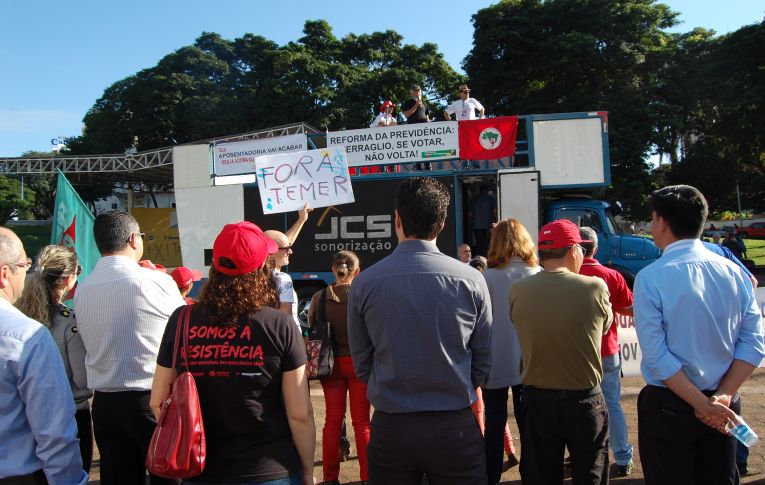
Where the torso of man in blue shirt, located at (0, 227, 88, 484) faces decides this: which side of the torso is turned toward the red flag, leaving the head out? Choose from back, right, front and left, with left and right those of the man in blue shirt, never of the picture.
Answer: front

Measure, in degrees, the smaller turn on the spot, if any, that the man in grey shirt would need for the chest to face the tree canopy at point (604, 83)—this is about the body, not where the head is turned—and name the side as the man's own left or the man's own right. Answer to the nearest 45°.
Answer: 0° — they already face it

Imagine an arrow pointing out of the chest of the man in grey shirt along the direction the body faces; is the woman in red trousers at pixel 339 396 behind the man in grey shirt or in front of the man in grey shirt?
in front

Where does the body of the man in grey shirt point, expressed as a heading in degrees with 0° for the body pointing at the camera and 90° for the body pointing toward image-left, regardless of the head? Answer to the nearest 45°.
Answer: approximately 180°

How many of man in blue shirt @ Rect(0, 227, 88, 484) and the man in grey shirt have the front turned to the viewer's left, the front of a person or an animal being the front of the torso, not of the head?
0

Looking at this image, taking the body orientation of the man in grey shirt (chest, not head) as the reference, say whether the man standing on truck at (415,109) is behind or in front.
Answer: in front

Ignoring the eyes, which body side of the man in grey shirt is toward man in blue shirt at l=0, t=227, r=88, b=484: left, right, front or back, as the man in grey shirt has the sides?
left

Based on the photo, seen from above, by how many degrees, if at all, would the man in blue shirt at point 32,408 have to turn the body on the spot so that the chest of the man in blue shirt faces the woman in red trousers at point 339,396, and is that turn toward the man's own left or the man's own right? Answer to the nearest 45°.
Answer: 0° — they already face them

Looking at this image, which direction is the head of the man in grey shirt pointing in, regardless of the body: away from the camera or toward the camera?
away from the camera

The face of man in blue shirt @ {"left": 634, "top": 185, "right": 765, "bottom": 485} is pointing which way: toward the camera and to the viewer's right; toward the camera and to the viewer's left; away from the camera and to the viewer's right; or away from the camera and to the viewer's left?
away from the camera and to the viewer's left

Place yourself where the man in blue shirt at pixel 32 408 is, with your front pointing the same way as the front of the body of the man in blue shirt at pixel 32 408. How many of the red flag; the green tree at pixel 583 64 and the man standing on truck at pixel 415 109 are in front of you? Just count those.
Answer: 3

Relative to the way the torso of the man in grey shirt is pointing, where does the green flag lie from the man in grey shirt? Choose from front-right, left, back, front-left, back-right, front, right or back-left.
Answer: front-left

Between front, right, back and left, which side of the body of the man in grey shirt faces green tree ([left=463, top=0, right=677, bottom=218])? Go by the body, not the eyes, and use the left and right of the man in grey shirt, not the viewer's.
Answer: front

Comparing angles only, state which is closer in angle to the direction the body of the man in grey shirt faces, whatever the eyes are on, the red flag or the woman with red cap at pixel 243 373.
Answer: the red flag

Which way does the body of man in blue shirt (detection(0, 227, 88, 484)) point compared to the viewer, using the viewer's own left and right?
facing away from the viewer and to the right of the viewer

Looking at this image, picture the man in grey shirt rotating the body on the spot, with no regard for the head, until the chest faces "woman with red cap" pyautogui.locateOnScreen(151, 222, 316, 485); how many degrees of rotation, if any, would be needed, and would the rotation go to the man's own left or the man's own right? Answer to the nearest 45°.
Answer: approximately 90° to the man's own left
